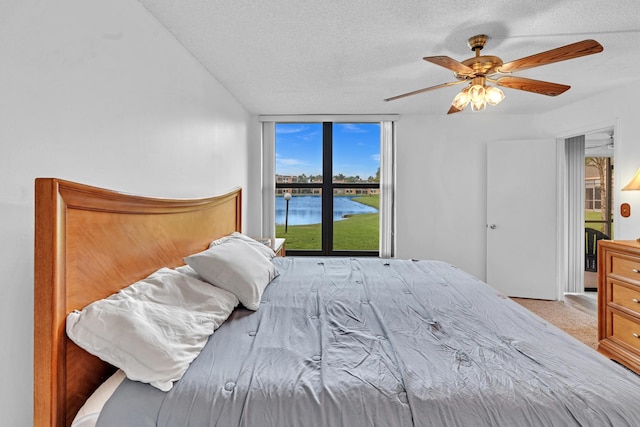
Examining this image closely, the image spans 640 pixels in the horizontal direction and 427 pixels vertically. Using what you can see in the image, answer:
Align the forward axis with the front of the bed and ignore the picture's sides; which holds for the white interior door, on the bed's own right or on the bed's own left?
on the bed's own left

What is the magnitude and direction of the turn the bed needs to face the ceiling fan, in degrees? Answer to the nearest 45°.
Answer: approximately 45° to its left

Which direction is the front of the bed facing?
to the viewer's right

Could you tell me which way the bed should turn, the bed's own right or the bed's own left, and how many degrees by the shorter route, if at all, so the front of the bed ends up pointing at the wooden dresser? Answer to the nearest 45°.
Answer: approximately 45° to the bed's own left
